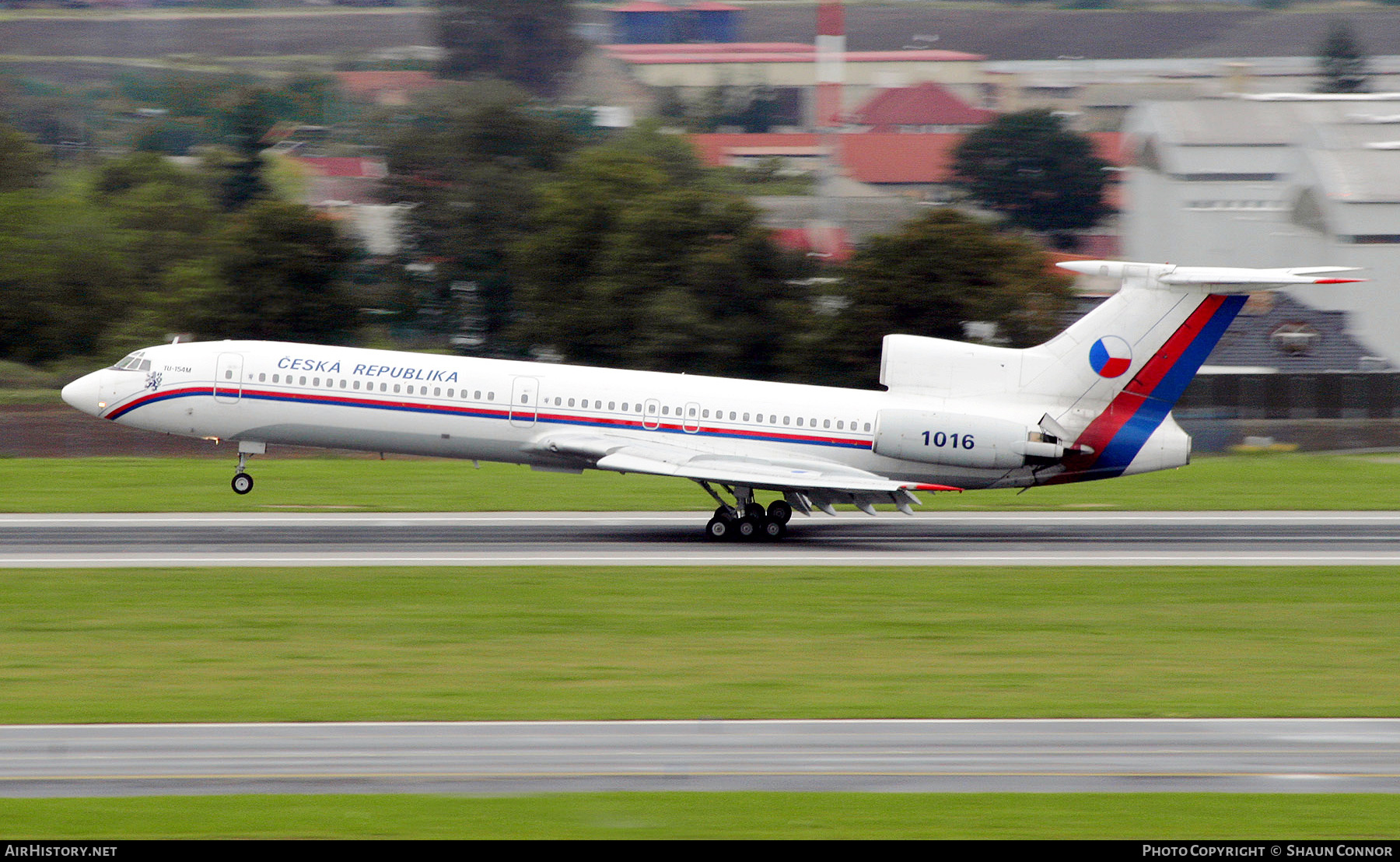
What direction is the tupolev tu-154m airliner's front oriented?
to the viewer's left
